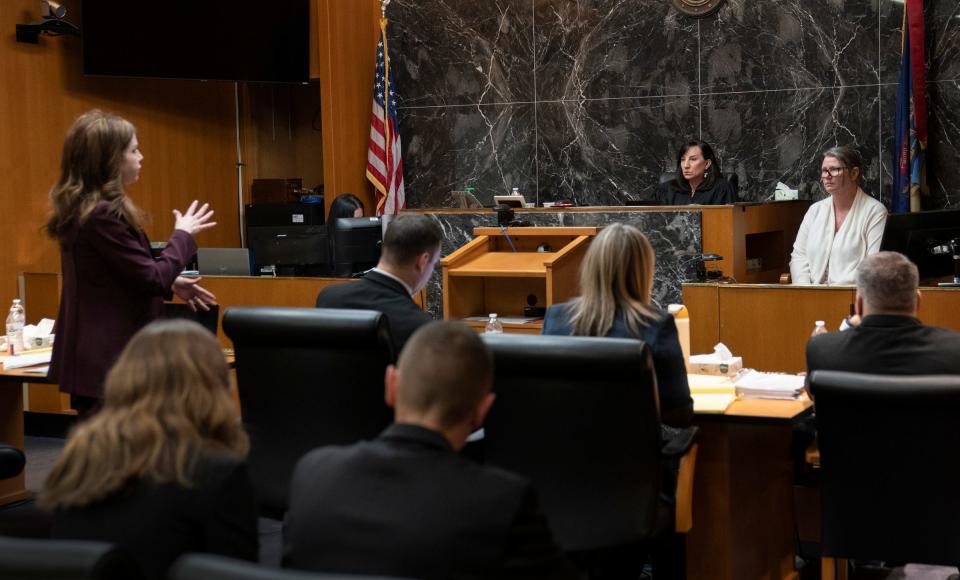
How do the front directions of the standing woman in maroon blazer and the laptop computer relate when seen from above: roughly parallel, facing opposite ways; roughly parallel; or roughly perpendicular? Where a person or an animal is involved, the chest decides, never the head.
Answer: roughly perpendicular

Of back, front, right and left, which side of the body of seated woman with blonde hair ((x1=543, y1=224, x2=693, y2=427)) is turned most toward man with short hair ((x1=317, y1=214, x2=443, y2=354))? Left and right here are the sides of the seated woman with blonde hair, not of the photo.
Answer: left

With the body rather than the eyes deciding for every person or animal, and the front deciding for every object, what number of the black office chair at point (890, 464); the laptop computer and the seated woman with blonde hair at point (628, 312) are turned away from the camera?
3

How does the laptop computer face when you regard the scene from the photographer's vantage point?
facing away from the viewer

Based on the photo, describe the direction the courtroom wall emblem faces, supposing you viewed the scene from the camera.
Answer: facing the viewer

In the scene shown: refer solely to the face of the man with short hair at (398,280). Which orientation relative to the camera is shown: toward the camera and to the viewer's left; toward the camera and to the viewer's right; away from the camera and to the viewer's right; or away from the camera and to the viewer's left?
away from the camera and to the viewer's right

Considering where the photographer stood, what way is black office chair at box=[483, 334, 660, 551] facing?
facing away from the viewer

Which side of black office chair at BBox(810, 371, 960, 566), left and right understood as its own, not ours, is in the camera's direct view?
back

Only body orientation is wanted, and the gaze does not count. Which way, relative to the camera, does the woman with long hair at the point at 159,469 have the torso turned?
away from the camera

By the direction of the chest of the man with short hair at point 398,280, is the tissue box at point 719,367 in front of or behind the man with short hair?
in front

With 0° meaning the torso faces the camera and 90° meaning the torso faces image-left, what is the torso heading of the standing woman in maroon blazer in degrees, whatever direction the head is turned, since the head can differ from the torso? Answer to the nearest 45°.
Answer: approximately 270°

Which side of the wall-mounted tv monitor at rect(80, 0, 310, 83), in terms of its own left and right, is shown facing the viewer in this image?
front

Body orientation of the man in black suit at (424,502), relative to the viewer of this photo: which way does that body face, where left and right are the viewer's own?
facing away from the viewer

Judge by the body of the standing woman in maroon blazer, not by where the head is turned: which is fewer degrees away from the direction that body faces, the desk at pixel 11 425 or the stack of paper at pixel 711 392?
the stack of paper

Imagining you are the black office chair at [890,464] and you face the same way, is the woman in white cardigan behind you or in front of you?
in front

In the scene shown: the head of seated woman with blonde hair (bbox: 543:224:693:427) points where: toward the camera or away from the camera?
away from the camera

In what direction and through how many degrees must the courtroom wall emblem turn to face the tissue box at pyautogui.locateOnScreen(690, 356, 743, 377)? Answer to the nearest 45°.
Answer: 0° — it already faces it

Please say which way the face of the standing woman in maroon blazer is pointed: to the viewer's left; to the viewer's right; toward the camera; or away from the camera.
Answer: to the viewer's right

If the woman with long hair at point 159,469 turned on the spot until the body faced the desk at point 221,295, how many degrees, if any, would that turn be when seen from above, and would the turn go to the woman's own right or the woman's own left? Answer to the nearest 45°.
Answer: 0° — they already face it

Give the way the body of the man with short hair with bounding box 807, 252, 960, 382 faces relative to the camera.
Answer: away from the camera
